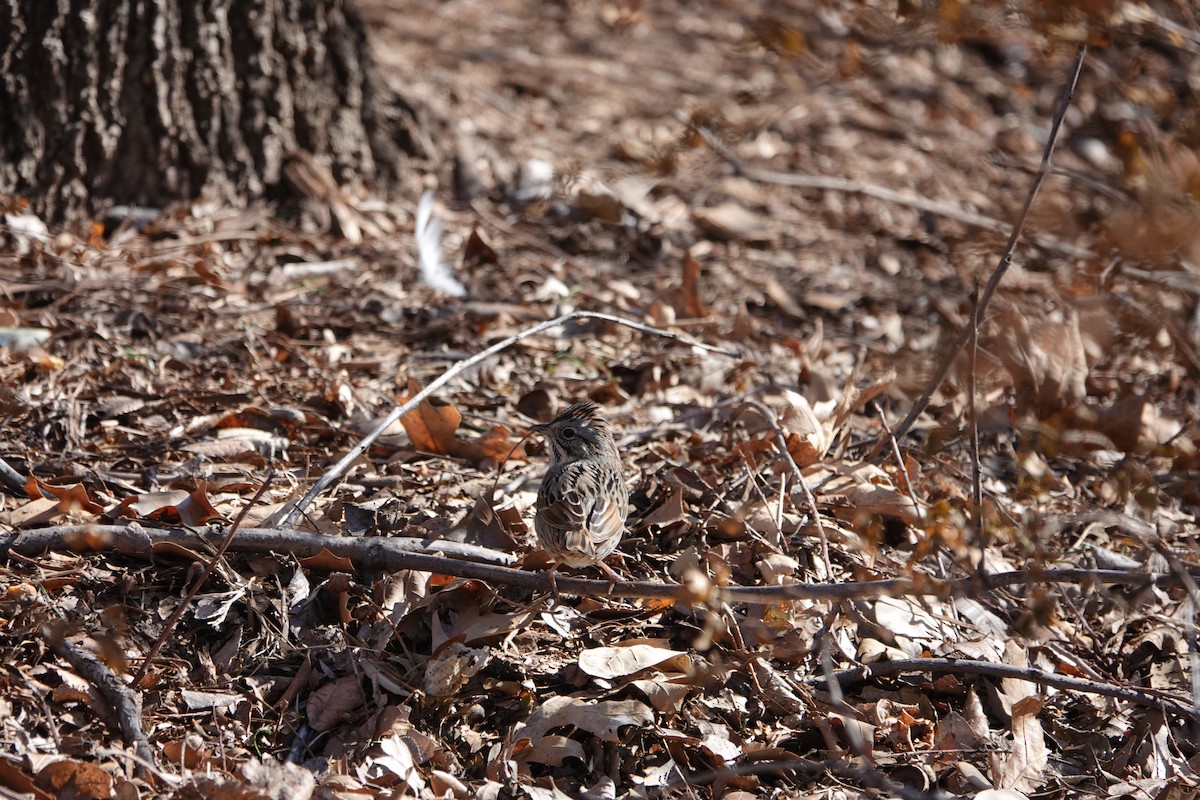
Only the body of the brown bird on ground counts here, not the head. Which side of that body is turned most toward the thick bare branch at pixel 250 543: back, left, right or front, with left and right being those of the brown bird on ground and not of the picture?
left

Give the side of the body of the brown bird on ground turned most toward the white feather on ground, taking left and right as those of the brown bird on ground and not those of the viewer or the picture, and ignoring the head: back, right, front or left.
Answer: front

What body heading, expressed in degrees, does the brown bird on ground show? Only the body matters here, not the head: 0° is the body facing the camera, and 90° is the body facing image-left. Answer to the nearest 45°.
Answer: approximately 180°

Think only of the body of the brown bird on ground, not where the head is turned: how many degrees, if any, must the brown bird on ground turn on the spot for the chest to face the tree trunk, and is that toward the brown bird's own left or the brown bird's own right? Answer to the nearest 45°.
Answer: approximately 45° to the brown bird's own left

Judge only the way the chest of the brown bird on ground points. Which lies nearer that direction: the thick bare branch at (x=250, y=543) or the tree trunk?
the tree trunk

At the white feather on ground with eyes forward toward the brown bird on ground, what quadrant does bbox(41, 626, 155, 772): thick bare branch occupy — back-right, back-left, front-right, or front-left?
front-right

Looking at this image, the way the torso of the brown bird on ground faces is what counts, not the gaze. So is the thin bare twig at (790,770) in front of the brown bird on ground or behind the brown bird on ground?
behind

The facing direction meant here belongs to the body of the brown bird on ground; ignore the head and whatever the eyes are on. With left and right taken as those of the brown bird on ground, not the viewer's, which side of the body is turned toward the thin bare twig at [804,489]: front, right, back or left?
right

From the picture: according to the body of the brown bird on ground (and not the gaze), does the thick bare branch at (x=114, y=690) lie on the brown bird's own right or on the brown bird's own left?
on the brown bird's own left
